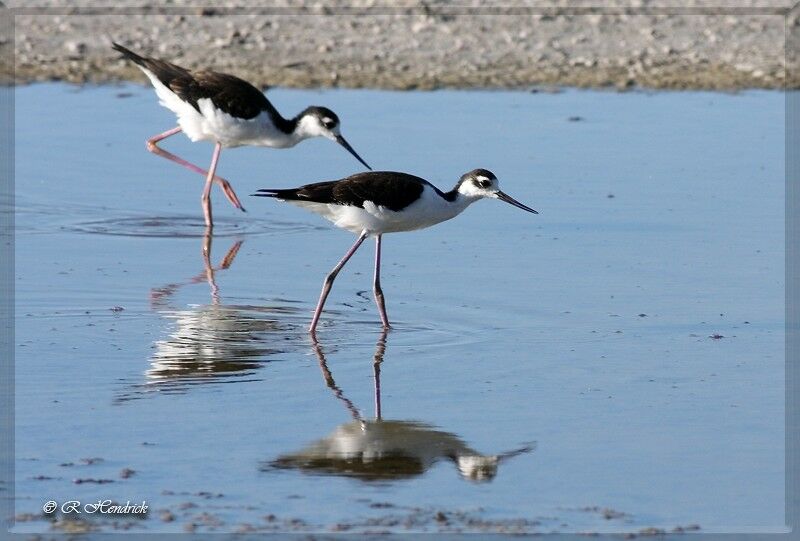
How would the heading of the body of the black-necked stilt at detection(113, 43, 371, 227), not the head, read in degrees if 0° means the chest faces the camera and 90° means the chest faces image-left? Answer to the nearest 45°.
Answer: approximately 270°

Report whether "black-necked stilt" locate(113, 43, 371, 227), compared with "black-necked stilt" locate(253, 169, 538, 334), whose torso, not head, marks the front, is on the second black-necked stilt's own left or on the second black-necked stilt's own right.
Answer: on the second black-necked stilt's own left

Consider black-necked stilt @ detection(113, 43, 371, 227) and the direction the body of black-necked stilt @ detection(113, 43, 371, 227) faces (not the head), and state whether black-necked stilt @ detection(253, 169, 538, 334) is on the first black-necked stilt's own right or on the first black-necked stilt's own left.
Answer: on the first black-necked stilt's own right

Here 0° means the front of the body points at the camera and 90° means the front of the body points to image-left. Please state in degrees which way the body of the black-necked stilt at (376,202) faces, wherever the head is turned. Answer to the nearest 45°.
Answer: approximately 270°

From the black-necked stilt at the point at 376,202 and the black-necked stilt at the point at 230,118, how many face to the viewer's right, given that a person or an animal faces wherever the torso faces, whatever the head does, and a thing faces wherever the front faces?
2
